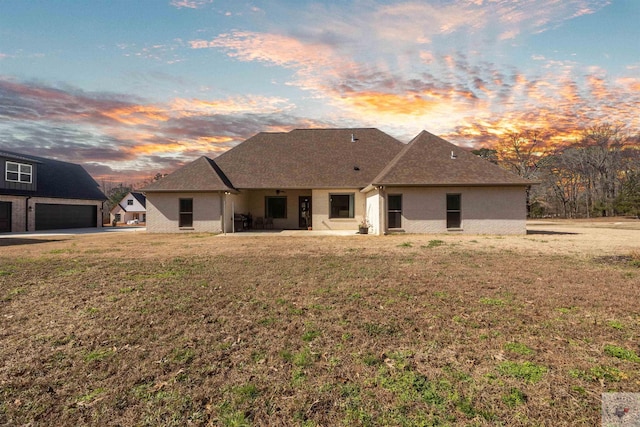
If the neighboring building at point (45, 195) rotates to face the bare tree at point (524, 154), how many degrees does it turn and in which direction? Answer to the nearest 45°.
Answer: approximately 45° to its left

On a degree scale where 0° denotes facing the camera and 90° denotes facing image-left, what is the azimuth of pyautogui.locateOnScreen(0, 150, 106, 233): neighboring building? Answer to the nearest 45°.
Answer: approximately 315°
